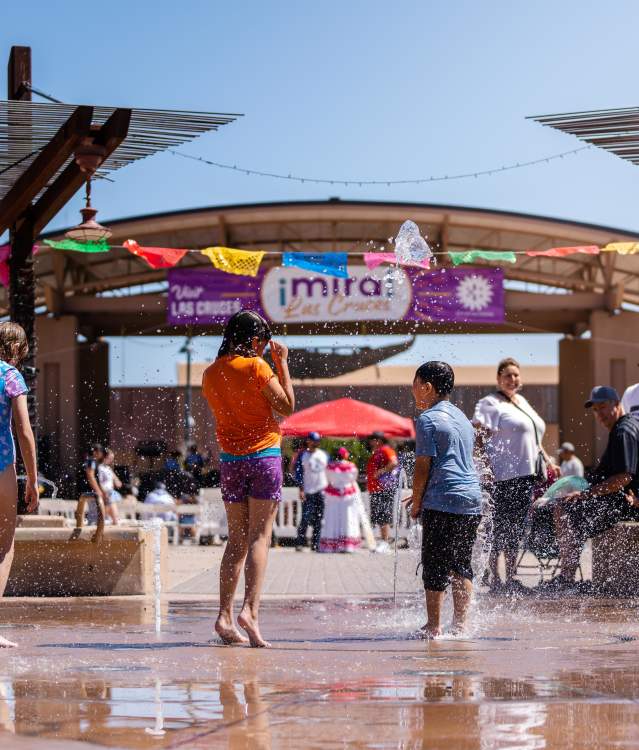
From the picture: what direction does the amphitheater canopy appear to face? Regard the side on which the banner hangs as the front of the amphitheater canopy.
toward the camera

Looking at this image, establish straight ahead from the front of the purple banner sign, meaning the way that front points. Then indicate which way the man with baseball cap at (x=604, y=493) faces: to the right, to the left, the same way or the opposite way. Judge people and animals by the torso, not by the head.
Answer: to the right

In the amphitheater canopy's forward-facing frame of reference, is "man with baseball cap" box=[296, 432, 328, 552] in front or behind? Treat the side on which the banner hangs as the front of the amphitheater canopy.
in front

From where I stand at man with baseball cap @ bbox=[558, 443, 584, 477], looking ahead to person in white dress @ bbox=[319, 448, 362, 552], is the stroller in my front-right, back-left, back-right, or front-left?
front-left

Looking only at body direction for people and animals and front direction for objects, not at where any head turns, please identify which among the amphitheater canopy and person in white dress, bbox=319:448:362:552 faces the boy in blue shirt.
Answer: the amphitheater canopy

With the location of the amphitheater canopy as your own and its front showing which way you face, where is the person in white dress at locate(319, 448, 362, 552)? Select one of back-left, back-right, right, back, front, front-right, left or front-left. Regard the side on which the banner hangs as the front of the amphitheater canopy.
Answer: front

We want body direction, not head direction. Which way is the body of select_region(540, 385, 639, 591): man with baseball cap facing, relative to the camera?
to the viewer's left
